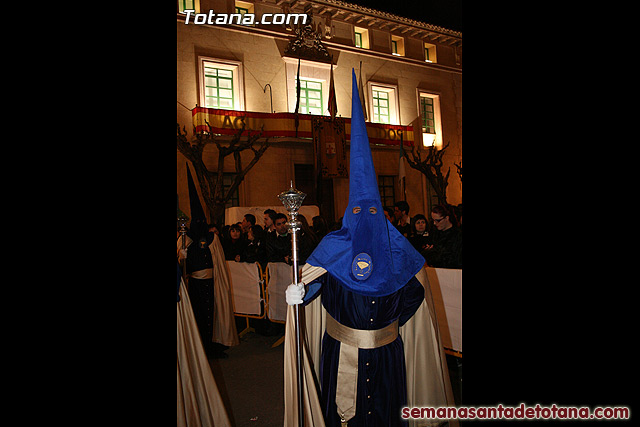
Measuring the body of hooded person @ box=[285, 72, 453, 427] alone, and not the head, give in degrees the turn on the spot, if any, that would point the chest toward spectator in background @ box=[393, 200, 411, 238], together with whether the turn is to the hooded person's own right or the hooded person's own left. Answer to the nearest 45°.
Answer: approximately 180°

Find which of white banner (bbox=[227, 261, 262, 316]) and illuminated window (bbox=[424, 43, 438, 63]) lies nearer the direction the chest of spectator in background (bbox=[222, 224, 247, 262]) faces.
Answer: the white banner

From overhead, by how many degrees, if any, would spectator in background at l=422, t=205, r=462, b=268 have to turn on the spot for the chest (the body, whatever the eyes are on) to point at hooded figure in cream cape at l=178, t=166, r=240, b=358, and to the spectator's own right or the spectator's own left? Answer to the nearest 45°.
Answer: approximately 45° to the spectator's own right

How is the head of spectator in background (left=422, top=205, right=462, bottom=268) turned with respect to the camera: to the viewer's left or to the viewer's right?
to the viewer's left

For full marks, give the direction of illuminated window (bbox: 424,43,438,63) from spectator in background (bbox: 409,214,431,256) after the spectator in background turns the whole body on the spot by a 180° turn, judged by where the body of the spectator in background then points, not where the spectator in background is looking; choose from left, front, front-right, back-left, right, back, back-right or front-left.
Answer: front

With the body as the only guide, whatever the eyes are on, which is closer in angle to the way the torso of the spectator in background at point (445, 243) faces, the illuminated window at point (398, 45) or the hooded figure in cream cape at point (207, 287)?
the hooded figure in cream cape

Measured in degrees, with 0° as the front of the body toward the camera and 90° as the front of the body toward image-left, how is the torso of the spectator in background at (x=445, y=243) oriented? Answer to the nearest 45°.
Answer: approximately 45°

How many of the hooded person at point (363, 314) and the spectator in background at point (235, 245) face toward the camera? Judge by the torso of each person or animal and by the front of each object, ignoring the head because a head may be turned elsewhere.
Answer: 2
